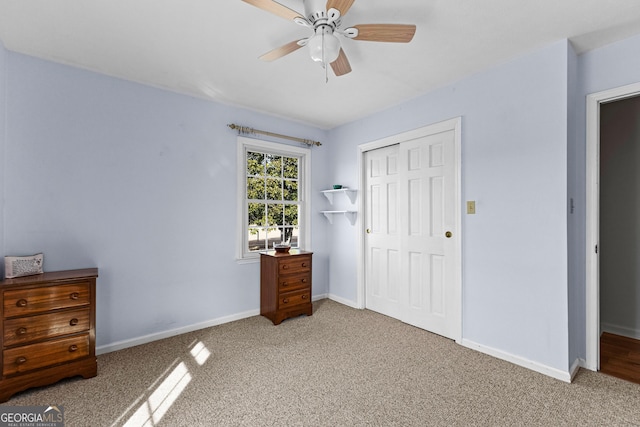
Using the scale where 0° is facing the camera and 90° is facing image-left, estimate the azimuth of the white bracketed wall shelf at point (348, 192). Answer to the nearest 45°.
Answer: approximately 45°

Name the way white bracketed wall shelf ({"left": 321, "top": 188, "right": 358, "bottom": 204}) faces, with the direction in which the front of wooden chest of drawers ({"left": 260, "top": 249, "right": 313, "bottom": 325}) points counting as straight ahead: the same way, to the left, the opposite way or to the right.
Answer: to the right

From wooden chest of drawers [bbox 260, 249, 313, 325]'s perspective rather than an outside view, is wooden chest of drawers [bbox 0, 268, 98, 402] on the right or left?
on its right

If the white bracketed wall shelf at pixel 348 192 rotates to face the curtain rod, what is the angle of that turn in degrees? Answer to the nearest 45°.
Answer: approximately 45° to its right

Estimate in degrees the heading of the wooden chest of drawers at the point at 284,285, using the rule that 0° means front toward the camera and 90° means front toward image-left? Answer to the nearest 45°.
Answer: approximately 315°
